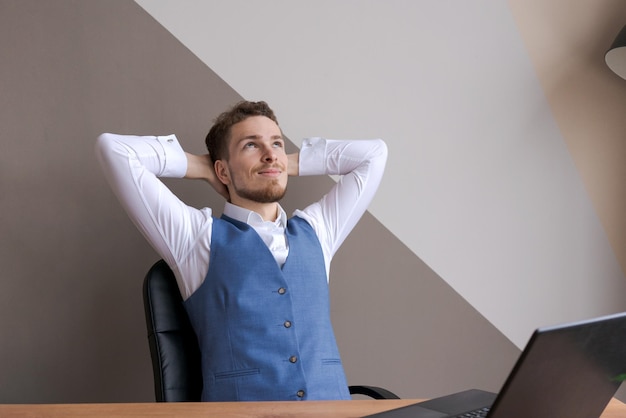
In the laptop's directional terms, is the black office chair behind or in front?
in front

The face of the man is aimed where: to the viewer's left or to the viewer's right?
to the viewer's right

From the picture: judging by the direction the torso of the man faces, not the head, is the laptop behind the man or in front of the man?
in front

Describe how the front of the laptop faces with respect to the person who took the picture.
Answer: facing away from the viewer and to the left of the viewer

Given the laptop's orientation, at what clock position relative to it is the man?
The man is roughly at 12 o'clock from the laptop.

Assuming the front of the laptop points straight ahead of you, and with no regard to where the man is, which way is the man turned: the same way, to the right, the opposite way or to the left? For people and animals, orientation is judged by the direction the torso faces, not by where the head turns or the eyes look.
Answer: the opposite way

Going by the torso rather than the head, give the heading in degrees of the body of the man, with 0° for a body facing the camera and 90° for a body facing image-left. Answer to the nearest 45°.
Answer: approximately 315°
